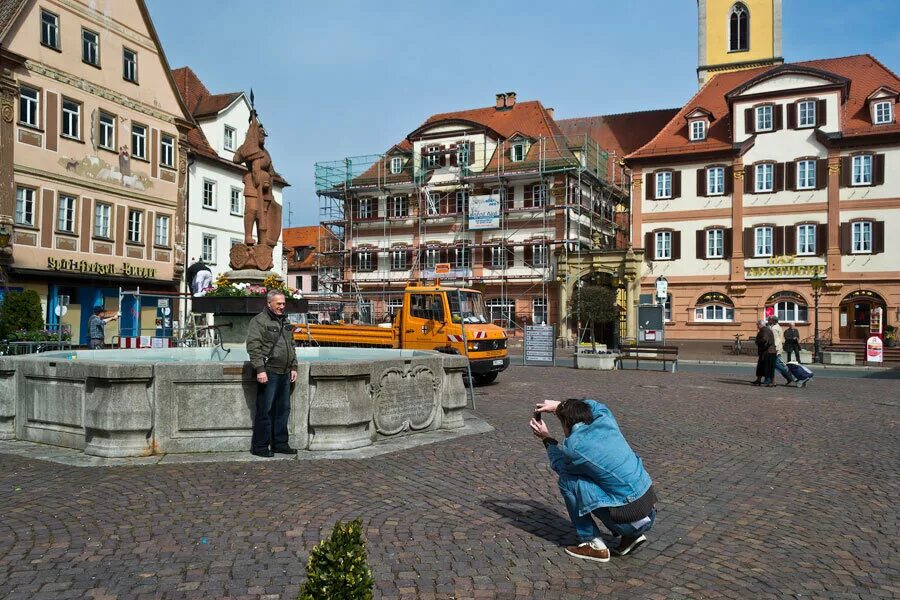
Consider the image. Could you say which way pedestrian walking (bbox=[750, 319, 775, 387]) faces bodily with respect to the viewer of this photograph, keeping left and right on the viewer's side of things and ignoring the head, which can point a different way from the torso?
facing to the left of the viewer

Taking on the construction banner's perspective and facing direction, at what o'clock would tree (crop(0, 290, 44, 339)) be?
The tree is roughly at 1 o'clock from the construction banner.

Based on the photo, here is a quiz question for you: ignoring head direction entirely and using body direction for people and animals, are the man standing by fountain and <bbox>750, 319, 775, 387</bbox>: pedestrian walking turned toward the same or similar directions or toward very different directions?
very different directions

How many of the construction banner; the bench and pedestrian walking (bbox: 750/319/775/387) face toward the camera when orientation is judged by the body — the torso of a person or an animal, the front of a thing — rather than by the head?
2

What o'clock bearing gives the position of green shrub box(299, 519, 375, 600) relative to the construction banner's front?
The green shrub is roughly at 12 o'clock from the construction banner.

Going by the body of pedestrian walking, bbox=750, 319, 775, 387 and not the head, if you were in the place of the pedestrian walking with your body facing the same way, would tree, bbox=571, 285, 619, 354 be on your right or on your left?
on your right
